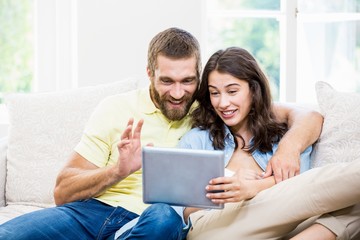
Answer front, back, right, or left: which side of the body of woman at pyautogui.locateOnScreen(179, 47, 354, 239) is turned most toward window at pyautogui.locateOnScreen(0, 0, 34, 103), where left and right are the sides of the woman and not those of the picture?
right

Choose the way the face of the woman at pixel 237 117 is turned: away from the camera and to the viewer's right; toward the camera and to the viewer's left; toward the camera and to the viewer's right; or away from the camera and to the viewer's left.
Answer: toward the camera and to the viewer's left

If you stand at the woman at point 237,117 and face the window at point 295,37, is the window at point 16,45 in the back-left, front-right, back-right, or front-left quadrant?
front-left

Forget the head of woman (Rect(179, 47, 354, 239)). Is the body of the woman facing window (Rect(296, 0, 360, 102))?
no

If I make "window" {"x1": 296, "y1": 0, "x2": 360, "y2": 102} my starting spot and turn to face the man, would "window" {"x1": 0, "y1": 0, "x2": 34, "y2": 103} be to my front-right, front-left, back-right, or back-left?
front-right

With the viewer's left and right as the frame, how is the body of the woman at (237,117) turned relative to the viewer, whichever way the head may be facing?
facing the viewer and to the left of the viewer
